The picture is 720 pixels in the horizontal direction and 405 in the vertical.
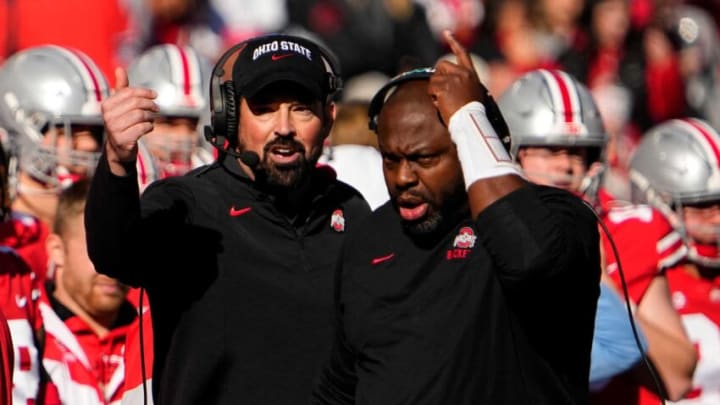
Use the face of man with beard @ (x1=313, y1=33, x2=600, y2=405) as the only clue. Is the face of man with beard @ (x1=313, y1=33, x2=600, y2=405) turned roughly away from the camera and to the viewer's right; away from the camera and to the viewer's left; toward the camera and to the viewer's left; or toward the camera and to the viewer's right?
toward the camera and to the viewer's left

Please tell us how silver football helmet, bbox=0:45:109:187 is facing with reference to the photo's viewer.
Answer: facing the viewer and to the right of the viewer

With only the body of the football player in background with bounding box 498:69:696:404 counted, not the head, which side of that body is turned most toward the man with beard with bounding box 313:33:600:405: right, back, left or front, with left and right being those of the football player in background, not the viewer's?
front

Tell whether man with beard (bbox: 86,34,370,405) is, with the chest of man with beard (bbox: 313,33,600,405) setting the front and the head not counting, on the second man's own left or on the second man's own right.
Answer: on the second man's own right

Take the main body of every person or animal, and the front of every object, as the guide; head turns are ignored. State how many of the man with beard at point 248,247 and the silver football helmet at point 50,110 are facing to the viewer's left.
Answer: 0

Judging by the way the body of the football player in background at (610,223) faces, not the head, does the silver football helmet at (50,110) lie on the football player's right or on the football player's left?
on the football player's right

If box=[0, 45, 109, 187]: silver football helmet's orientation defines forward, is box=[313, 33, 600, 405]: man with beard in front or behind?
in front

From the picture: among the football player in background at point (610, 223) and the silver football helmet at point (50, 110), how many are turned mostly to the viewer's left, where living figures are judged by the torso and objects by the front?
0

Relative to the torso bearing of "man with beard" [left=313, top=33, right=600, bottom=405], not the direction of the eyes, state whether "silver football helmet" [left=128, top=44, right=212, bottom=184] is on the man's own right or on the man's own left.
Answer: on the man's own right

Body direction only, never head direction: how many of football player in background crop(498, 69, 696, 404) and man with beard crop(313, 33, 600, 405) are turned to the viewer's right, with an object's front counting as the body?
0

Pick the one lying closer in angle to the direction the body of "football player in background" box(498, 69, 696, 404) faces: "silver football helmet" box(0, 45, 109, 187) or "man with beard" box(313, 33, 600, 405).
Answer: the man with beard
